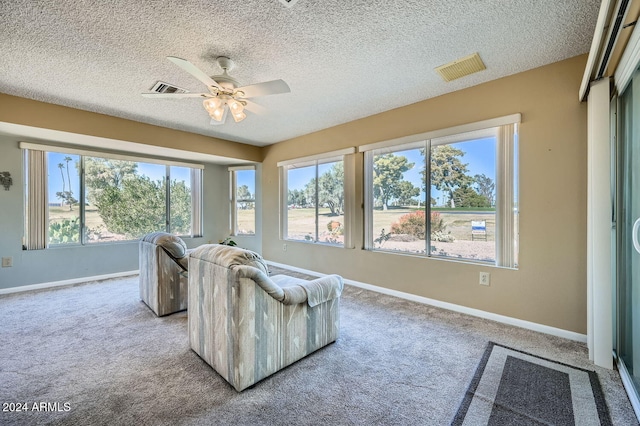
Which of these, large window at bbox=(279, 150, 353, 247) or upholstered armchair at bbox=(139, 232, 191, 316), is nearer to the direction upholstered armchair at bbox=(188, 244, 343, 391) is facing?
the large window

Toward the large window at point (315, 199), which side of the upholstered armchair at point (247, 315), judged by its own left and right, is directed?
front

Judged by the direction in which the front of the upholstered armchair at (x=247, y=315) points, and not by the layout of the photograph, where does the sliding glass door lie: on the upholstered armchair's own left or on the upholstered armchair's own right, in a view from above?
on the upholstered armchair's own right

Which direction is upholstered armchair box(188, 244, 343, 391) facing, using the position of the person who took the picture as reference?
facing away from the viewer and to the right of the viewer

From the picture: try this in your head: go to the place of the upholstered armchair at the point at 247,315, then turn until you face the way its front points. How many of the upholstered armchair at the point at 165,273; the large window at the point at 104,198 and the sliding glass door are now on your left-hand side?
2

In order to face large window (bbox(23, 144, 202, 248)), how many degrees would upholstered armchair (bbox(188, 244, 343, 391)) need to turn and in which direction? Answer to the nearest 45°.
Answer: approximately 90° to its left

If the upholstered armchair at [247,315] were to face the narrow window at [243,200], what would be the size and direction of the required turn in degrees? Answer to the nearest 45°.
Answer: approximately 45° to its left

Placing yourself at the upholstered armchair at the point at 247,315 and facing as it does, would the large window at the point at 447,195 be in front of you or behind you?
in front
